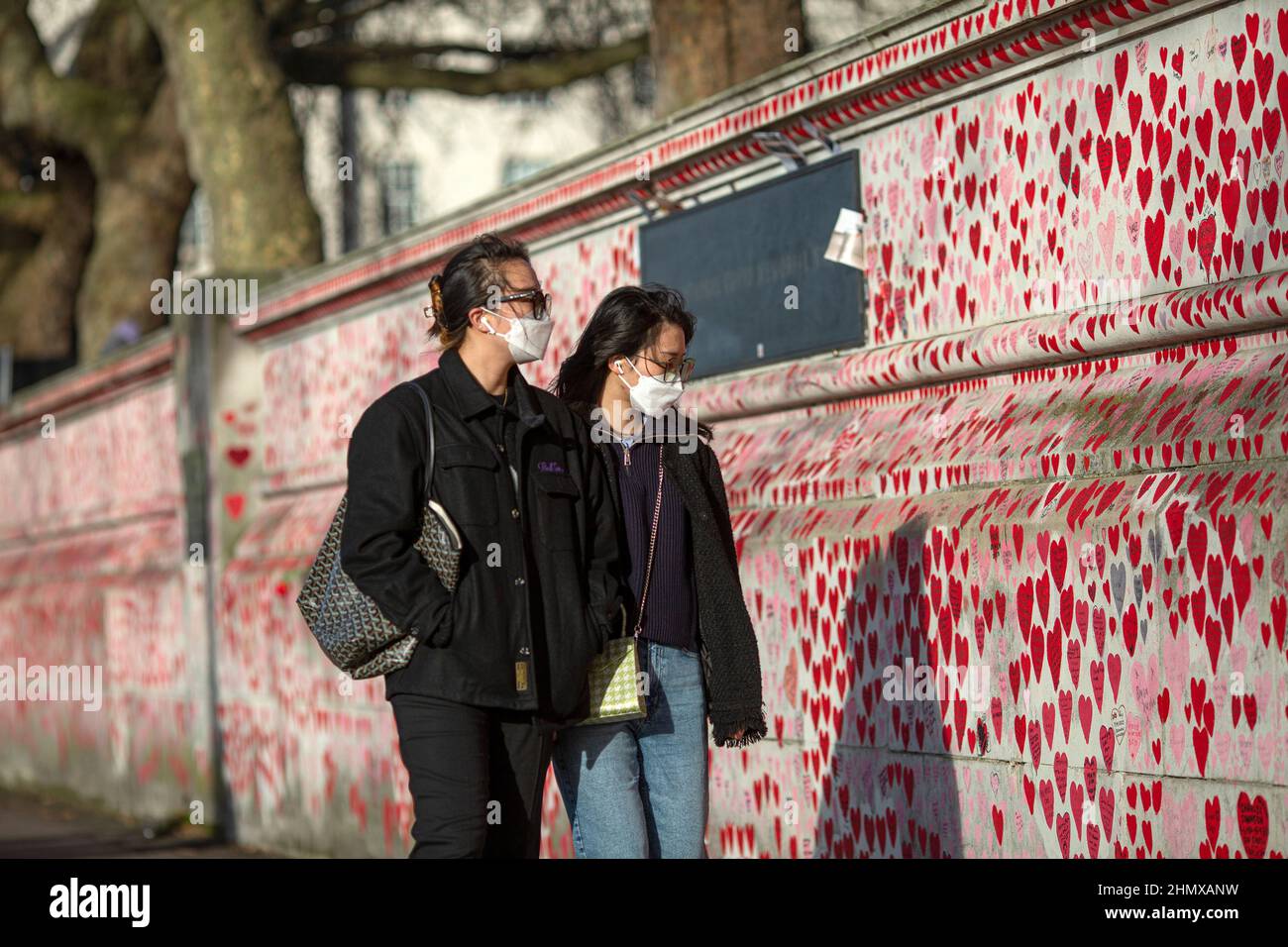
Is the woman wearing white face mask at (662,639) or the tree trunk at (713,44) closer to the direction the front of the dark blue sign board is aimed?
the woman wearing white face mask

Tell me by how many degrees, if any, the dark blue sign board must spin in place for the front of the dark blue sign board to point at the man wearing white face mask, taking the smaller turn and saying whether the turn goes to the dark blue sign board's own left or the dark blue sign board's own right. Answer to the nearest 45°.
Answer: approximately 45° to the dark blue sign board's own left

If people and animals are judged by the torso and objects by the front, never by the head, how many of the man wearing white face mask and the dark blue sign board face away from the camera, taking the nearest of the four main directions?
0

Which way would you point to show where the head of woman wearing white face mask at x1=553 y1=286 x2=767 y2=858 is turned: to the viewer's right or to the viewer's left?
to the viewer's right

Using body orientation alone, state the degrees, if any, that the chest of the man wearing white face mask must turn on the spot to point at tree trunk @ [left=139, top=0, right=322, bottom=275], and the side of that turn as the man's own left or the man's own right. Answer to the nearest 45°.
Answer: approximately 135° to the man's own left

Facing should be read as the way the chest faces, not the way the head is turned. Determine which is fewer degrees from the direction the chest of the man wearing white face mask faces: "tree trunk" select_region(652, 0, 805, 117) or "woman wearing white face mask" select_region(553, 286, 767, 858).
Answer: the woman wearing white face mask

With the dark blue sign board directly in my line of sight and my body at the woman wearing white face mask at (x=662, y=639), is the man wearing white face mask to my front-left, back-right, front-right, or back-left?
back-left

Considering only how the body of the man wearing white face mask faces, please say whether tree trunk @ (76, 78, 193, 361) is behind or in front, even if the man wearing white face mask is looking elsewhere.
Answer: behind

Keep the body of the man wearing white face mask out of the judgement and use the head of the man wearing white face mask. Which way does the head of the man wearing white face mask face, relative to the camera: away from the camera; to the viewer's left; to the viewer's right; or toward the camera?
to the viewer's right

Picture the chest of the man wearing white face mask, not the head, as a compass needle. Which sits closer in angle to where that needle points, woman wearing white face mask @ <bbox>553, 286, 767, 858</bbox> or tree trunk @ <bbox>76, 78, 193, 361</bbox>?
the woman wearing white face mask

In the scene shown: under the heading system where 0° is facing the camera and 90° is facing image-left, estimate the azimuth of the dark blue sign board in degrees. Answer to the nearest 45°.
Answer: approximately 45°

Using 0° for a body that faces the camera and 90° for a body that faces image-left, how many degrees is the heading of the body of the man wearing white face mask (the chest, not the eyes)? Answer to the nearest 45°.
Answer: approximately 315°

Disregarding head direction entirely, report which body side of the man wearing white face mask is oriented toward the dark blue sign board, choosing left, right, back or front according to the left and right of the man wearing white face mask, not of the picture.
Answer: left

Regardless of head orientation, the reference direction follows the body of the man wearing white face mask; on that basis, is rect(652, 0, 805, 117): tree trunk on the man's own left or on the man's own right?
on the man's own left

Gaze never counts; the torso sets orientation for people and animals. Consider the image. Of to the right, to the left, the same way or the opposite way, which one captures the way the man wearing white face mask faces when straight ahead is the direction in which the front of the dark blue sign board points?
to the left
